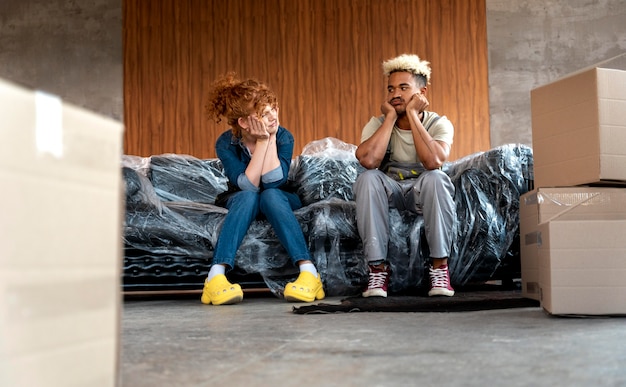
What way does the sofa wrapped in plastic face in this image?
toward the camera

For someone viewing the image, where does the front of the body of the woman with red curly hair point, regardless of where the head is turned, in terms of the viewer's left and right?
facing the viewer

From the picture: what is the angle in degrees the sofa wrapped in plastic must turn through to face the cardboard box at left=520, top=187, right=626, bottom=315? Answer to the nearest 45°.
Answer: approximately 45° to its left

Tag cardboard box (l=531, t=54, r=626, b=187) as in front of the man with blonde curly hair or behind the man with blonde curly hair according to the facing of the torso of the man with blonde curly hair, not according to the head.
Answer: in front

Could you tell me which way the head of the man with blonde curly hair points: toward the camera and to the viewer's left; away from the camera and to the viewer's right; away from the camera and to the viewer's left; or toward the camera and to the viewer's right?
toward the camera and to the viewer's left

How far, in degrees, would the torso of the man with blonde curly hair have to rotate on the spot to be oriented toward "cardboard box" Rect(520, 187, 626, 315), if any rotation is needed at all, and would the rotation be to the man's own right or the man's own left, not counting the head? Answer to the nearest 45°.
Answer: approximately 45° to the man's own left

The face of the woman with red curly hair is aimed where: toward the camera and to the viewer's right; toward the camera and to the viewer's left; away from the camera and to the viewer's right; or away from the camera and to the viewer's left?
toward the camera and to the viewer's right

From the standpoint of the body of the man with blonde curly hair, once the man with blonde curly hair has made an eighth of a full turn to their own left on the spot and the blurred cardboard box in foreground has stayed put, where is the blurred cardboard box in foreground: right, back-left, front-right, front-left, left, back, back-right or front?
front-right

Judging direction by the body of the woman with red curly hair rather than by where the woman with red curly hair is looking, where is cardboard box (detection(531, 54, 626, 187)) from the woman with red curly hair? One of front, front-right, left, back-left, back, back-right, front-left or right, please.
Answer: front-left

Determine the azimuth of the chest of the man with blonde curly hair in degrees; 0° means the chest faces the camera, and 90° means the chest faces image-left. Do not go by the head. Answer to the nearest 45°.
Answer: approximately 0°

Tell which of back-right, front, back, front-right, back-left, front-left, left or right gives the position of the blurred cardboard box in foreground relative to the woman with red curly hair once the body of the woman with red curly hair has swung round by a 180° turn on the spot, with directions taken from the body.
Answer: back
